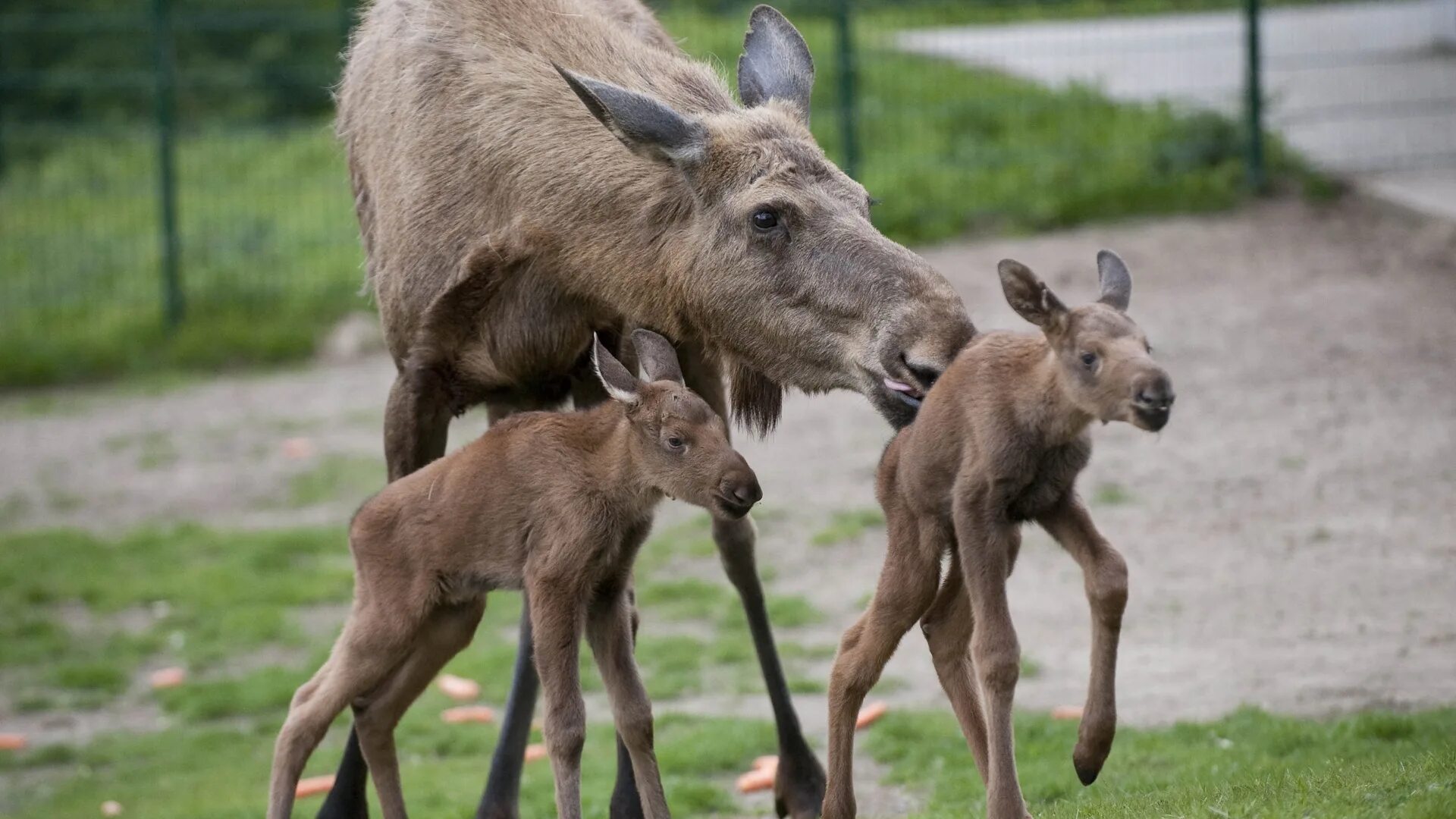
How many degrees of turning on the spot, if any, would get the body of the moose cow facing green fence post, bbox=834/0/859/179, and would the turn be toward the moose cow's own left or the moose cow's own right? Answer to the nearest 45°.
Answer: approximately 135° to the moose cow's own left

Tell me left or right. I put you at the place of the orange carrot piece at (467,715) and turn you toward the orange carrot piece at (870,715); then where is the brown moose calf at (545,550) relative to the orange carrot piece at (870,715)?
right

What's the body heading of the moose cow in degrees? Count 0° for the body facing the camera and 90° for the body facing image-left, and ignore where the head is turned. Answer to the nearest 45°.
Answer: approximately 315°

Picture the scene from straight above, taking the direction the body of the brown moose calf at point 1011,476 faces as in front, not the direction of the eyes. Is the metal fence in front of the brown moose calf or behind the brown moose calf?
behind
